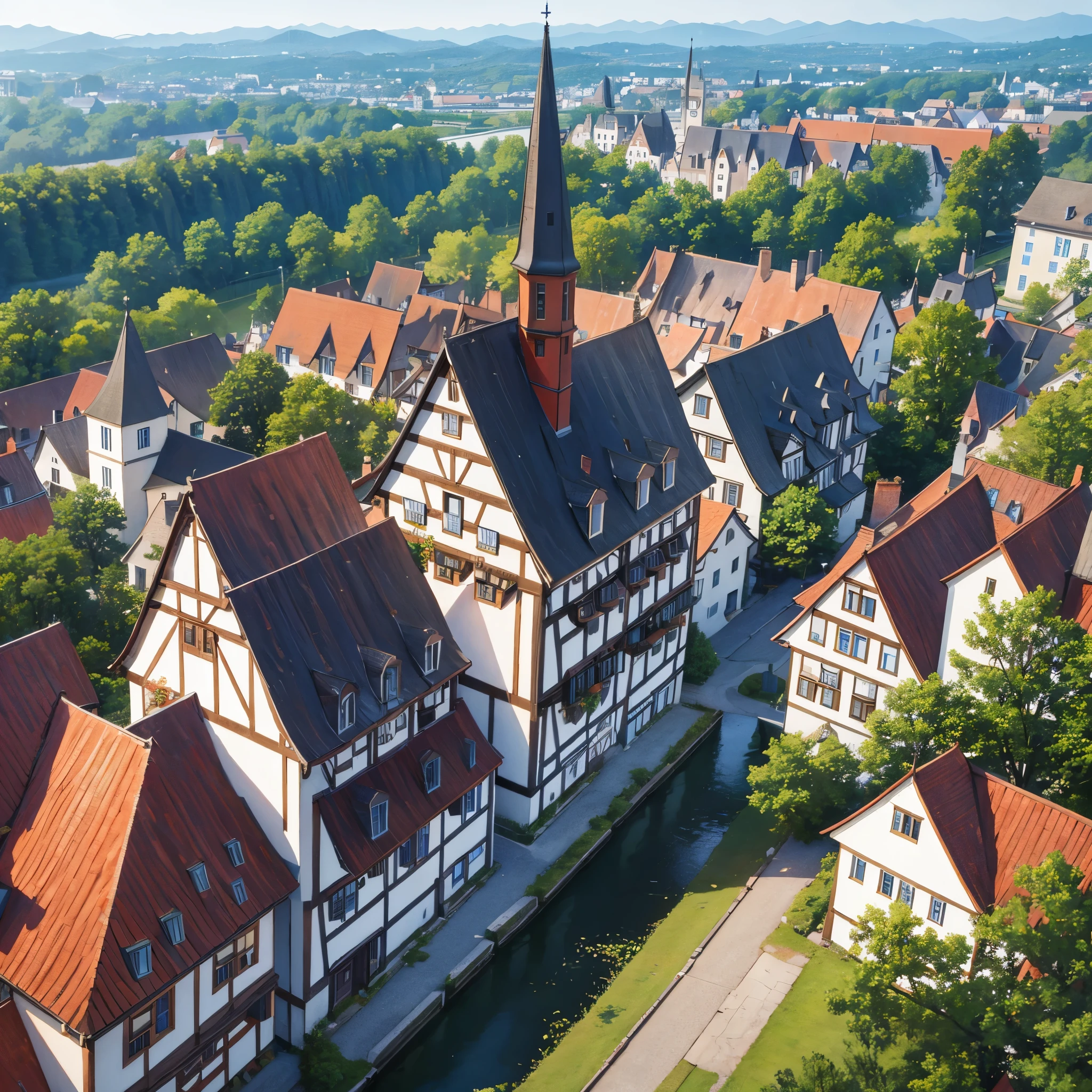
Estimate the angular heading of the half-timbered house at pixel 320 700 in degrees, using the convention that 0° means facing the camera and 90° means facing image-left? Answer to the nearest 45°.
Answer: approximately 315°

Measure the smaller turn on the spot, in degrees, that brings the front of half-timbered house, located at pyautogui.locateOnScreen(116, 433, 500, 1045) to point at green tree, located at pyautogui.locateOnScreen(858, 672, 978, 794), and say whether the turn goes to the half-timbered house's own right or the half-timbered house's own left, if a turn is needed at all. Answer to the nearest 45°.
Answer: approximately 45° to the half-timbered house's own left

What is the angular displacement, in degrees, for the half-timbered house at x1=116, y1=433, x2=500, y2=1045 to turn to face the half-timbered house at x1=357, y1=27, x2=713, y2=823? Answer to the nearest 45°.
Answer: approximately 90° to its left

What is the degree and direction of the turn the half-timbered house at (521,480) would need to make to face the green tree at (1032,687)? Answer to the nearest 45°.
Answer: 0° — it already faces it

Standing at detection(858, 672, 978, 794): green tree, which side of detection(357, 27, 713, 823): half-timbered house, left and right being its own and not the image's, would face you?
front

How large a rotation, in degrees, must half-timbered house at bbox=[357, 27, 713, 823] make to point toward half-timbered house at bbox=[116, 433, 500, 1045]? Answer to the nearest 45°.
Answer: approximately 90° to its right

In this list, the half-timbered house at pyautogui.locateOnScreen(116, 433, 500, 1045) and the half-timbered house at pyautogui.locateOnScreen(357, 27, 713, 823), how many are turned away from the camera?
0

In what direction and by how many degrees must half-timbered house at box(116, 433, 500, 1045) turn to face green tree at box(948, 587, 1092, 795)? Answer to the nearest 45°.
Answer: approximately 45° to its left

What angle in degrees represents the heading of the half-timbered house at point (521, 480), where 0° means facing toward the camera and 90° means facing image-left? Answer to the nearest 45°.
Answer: approximately 315°

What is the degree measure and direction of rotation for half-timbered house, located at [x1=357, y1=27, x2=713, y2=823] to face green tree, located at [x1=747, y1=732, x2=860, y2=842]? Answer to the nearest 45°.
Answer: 0° — it already faces it
